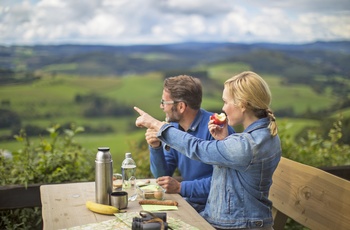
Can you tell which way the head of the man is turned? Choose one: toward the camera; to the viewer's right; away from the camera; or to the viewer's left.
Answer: to the viewer's left

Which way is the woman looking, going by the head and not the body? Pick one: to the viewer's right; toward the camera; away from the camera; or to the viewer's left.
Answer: to the viewer's left

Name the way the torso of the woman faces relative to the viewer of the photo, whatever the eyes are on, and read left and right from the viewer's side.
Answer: facing to the left of the viewer

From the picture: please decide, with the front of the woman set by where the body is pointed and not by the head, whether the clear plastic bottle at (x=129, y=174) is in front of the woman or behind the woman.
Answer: in front

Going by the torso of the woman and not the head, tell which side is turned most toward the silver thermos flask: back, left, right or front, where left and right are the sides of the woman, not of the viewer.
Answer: front

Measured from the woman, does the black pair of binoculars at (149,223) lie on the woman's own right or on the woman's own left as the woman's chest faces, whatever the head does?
on the woman's own left

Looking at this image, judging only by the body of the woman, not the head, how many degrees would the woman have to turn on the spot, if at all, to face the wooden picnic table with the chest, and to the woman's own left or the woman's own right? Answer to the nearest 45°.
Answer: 0° — they already face it

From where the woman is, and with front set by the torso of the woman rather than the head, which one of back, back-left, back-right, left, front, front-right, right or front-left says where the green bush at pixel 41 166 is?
front-right

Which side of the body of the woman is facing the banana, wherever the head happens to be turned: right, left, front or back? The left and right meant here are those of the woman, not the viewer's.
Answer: front
